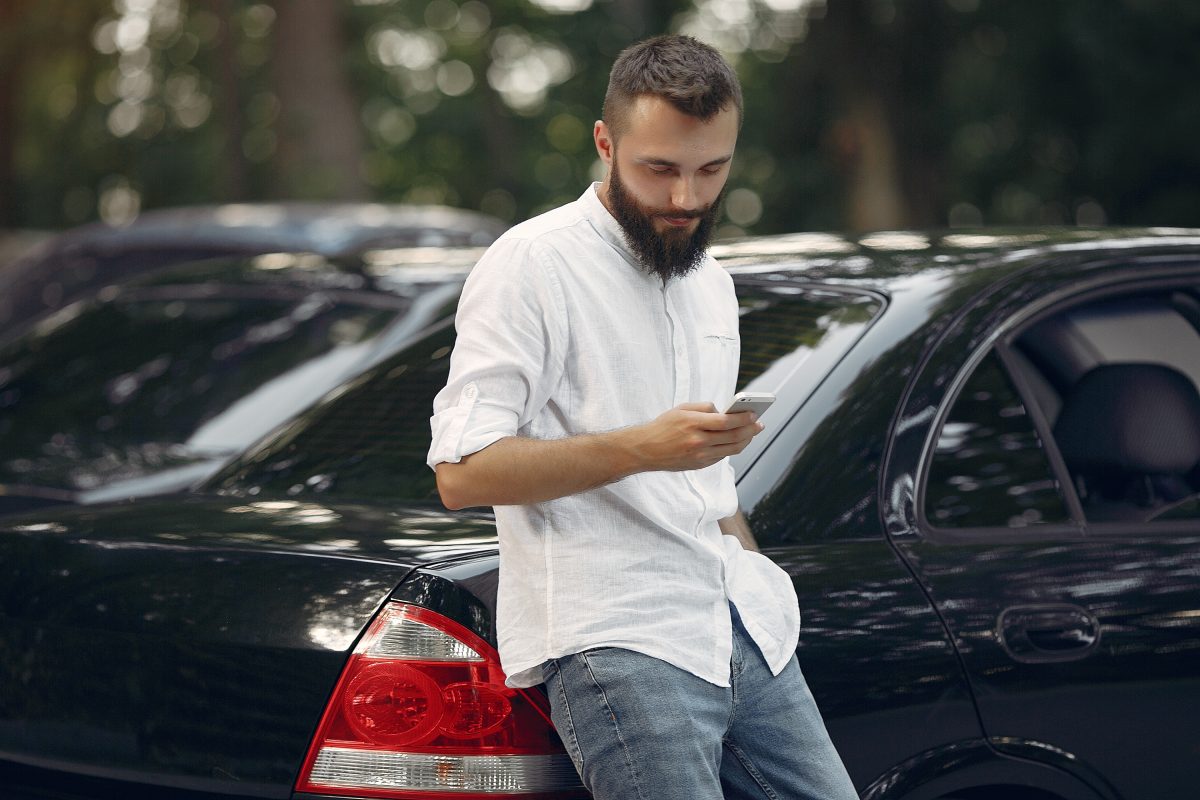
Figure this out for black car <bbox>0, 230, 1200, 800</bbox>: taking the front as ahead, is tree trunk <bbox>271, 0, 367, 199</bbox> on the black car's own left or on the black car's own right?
on the black car's own left

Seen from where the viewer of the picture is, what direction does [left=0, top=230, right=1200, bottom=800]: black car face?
facing away from the viewer and to the right of the viewer

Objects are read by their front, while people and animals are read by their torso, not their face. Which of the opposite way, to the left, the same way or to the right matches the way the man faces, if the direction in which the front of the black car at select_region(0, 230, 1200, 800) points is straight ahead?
to the right

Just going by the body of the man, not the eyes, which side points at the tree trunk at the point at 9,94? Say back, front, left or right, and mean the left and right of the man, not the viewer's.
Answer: back

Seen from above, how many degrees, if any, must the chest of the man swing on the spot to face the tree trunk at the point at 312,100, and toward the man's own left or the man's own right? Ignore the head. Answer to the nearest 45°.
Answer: approximately 135° to the man's own left

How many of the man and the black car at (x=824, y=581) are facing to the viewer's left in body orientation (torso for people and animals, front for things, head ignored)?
0

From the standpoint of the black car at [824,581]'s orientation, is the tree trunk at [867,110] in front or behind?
in front

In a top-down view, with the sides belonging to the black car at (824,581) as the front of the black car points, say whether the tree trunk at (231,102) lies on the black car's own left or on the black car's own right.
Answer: on the black car's own left

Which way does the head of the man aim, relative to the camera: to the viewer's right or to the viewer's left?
to the viewer's right
